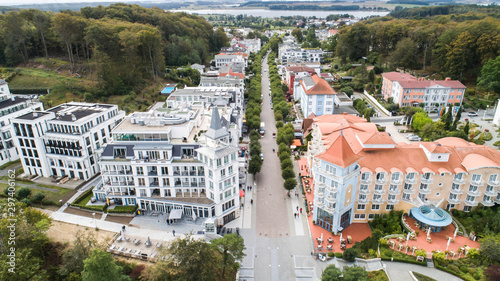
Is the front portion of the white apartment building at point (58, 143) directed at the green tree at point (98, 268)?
yes

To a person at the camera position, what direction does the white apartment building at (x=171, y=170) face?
facing the viewer

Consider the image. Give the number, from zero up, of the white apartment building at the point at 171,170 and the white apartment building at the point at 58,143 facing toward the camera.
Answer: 2

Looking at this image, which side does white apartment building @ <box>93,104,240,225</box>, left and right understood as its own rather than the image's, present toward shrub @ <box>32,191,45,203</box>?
right

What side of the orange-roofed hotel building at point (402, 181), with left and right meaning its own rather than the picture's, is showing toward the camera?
front

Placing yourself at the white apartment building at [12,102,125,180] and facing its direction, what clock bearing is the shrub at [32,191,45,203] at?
The shrub is roughly at 1 o'clock from the white apartment building.

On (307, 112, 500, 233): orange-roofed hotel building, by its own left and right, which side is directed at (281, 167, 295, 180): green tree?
right

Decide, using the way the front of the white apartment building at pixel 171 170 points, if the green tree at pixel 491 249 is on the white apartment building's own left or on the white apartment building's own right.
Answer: on the white apartment building's own left

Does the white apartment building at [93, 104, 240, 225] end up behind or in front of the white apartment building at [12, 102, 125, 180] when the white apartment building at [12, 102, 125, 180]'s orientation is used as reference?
in front

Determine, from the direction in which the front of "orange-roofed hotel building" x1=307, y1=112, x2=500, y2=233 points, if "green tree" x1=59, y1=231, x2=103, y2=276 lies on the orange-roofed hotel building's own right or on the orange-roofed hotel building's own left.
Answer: on the orange-roofed hotel building's own right

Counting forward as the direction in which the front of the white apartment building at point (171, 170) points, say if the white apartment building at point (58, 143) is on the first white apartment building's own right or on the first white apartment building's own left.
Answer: on the first white apartment building's own right

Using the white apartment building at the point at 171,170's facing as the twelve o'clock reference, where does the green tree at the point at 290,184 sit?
The green tree is roughly at 9 o'clock from the white apartment building.
